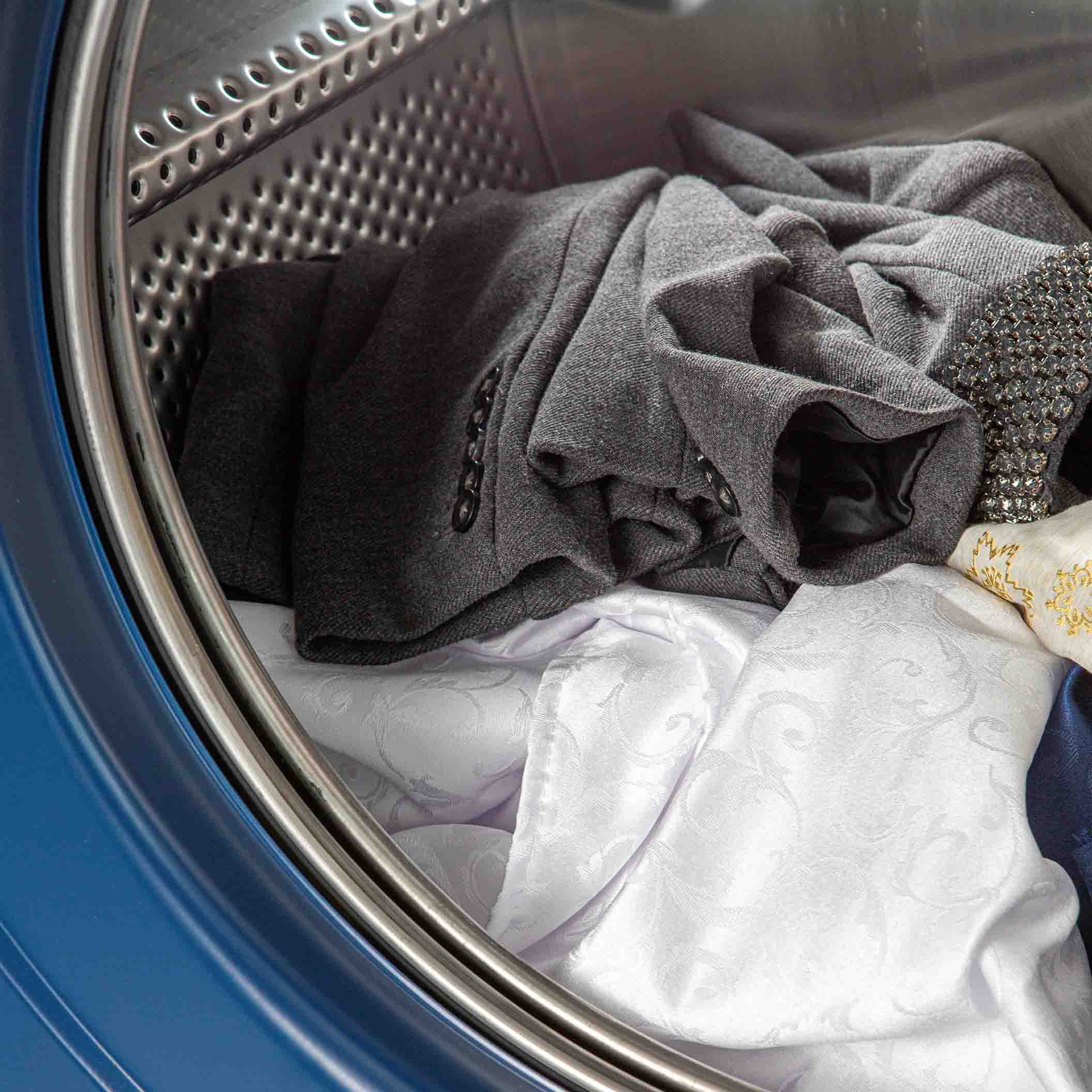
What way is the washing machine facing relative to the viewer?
toward the camera
